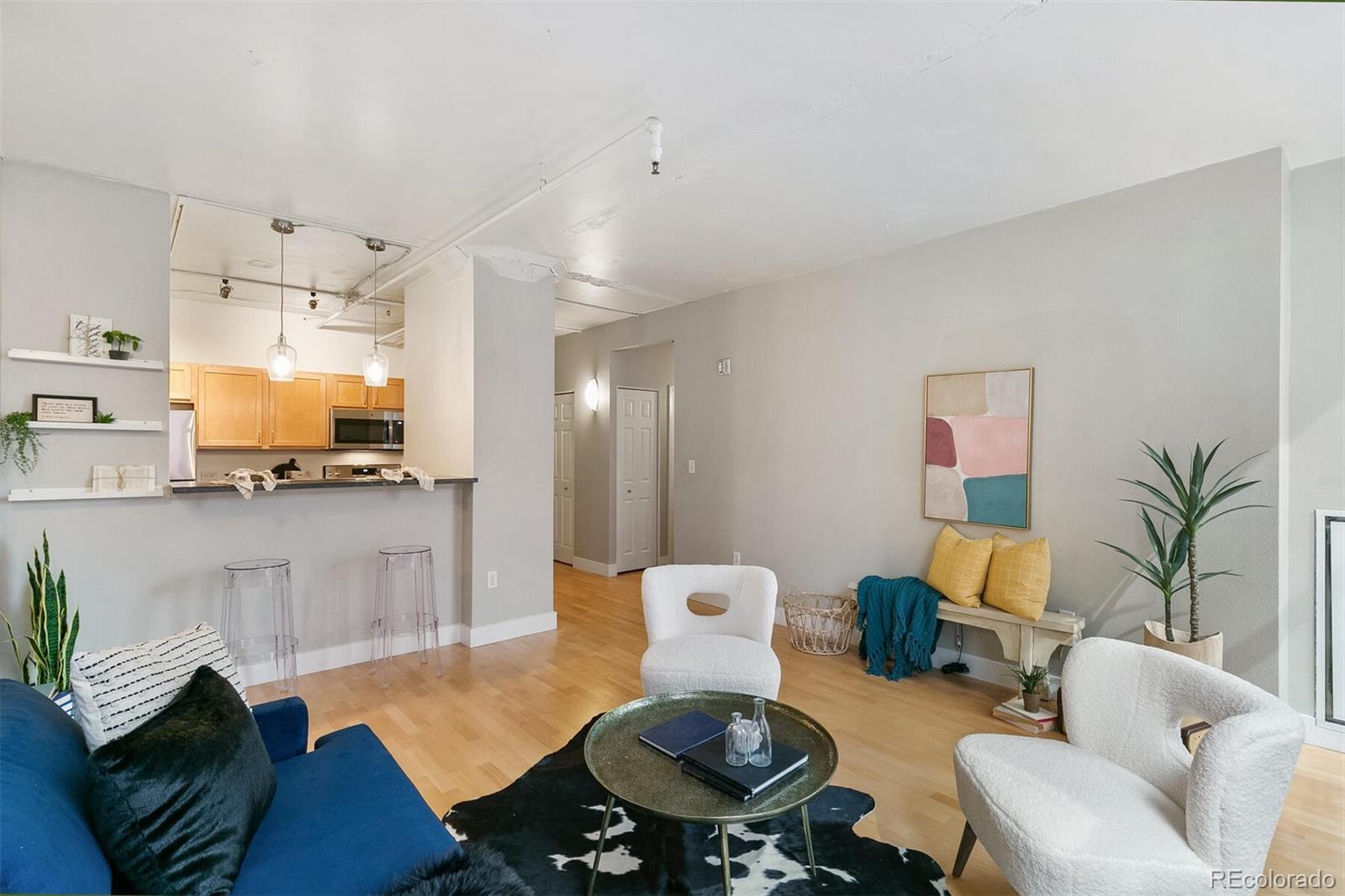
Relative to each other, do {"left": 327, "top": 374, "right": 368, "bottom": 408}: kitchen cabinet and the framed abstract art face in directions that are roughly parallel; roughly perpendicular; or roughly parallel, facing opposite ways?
roughly perpendicular

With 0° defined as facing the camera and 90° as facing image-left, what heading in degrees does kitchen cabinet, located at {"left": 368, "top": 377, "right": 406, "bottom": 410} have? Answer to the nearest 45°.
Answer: approximately 0°

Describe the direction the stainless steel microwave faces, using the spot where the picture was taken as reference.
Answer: facing the viewer

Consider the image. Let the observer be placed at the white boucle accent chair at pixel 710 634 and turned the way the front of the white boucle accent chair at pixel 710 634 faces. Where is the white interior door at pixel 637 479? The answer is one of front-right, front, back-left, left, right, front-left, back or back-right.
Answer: back

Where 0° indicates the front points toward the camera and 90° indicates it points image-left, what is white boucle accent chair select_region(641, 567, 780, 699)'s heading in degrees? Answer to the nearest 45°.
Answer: approximately 0°

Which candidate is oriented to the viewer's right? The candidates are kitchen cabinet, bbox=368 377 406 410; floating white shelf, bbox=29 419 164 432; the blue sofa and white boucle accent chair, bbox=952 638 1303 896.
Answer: the blue sofa

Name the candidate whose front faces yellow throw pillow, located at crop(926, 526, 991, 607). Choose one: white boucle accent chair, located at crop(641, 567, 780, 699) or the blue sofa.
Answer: the blue sofa

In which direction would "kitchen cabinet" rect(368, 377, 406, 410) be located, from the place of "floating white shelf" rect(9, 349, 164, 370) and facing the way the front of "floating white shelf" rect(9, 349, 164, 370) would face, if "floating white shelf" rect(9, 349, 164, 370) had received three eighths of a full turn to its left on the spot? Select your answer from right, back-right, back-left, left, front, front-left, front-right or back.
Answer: front

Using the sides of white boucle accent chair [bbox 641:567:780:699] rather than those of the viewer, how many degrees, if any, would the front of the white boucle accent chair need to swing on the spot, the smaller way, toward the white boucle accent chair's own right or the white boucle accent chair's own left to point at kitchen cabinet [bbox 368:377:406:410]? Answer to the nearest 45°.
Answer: approximately 135° to the white boucle accent chair's own right

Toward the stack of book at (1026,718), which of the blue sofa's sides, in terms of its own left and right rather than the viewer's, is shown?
front

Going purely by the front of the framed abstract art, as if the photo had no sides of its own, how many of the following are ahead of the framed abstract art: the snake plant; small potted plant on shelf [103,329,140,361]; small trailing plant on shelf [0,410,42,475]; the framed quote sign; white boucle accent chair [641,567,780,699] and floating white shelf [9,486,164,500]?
6

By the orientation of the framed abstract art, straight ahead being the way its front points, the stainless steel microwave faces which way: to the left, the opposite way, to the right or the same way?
to the left

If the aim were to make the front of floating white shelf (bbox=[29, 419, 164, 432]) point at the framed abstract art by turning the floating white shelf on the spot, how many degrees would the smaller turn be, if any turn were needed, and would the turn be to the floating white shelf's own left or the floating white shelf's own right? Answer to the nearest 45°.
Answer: approximately 45° to the floating white shelf's own left

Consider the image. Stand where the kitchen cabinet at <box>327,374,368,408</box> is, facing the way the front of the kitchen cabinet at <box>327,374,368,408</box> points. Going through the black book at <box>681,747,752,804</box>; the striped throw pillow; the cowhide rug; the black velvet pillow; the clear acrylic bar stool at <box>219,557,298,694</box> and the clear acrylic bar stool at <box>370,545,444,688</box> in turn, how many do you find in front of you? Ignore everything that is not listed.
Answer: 6

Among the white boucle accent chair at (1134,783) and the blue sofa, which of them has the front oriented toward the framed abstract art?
the blue sofa

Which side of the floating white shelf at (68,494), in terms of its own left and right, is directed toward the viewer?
front
